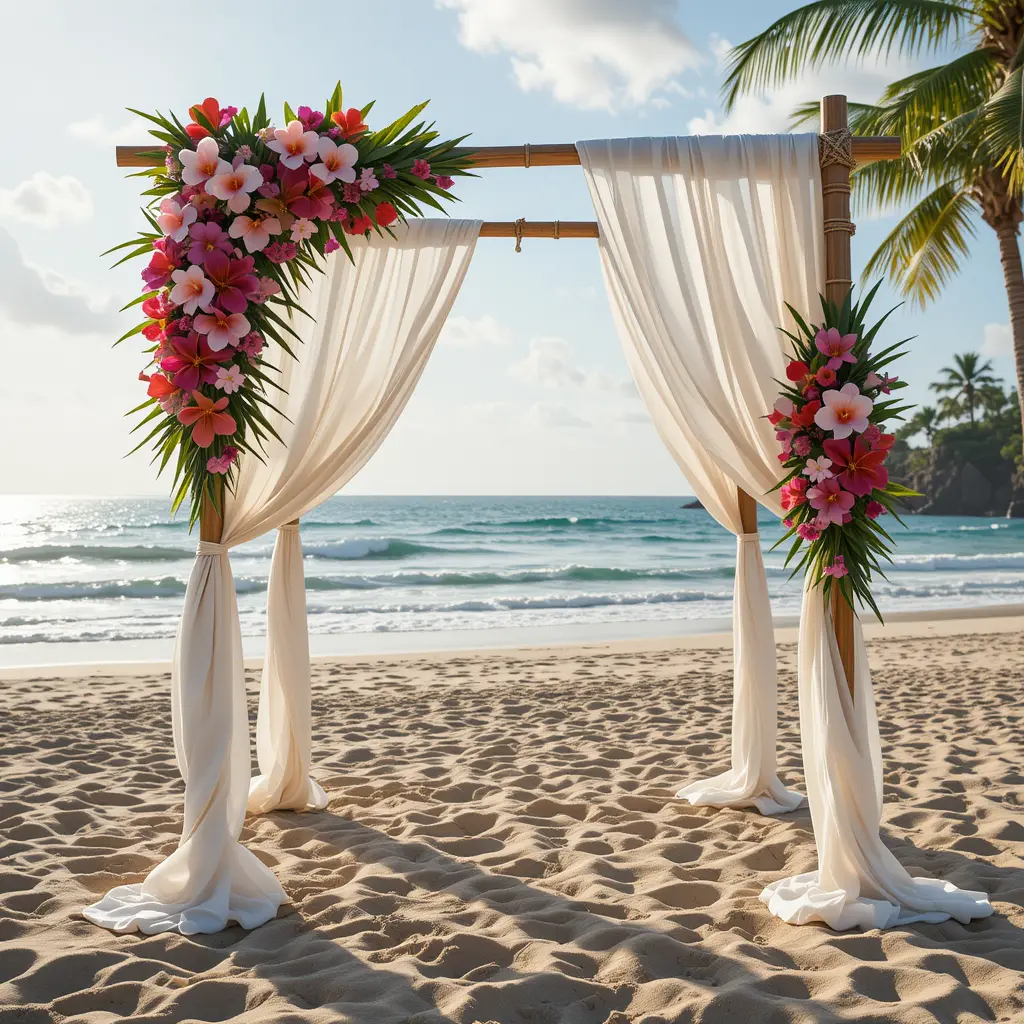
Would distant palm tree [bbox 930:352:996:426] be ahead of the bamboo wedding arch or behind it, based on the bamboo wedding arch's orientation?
behind

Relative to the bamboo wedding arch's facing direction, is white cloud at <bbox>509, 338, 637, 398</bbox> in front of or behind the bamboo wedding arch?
behind

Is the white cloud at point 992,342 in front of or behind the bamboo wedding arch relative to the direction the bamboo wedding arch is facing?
behind

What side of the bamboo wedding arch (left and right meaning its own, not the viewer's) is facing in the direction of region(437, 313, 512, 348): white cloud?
back

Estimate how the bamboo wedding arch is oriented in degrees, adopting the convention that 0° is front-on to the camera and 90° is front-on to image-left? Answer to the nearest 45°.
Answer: approximately 0°
